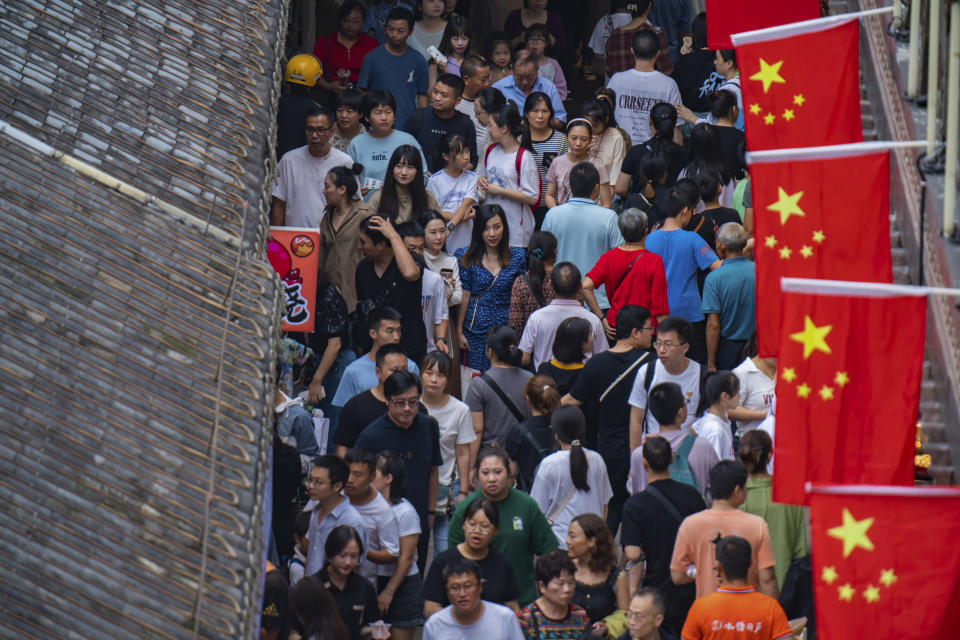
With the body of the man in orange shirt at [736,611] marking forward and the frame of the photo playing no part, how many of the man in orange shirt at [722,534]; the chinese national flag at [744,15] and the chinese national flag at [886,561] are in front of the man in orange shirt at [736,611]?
2

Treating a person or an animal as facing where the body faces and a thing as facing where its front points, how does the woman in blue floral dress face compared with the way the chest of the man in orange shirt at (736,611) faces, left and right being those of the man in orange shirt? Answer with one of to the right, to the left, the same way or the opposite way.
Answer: the opposite way

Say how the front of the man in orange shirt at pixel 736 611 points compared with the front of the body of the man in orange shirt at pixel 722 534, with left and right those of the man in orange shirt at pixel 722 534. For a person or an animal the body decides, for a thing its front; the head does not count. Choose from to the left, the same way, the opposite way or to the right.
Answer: the same way

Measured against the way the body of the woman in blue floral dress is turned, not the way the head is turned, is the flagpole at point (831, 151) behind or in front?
in front

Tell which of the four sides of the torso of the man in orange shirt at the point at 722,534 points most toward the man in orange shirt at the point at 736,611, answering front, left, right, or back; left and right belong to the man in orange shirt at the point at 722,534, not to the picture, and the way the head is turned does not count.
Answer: back

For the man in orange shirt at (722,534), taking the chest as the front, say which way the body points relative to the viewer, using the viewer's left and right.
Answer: facing away from the viewer

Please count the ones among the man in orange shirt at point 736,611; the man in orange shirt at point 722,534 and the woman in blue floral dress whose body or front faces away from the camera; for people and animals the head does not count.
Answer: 2

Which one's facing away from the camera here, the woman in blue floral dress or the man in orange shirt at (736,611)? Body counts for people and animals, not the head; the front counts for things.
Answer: the man in orange shirt

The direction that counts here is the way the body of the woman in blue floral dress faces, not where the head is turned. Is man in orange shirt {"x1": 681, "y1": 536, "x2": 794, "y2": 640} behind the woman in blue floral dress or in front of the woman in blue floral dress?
in front

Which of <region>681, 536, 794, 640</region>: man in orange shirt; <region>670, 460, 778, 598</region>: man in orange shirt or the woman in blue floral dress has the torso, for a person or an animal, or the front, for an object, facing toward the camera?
the woman in blue floral dress

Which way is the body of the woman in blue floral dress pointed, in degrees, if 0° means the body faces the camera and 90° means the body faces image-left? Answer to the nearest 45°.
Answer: approximately 0°

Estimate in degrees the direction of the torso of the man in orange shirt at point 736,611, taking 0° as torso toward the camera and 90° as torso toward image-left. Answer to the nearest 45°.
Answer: approximately 180°

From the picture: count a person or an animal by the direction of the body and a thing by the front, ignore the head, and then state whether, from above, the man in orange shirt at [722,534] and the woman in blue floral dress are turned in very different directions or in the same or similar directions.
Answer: very different directions

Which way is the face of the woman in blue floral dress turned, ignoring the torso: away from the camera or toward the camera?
toward the camera
